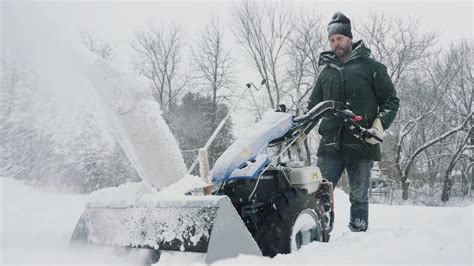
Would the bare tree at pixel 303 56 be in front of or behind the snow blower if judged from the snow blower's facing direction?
behind

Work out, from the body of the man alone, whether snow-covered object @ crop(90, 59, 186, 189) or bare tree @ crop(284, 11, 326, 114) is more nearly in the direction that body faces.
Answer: the snow-covered object

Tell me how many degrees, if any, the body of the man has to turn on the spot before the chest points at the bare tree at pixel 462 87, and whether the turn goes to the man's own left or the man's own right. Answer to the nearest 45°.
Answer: approximately 135° to the man's own right

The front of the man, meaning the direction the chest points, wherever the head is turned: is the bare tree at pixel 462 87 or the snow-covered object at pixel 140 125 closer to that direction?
the snow-covered object

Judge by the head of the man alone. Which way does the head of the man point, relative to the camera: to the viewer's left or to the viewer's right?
to the viewer's left

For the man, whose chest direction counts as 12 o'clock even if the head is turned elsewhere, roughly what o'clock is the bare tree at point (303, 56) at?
The bare tree is roughly at 4 o'clock from the man.

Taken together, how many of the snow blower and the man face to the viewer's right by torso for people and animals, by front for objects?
0

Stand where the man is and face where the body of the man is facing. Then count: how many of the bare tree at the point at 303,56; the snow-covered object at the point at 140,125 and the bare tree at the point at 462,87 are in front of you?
1

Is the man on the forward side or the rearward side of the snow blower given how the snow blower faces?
on the rearward side

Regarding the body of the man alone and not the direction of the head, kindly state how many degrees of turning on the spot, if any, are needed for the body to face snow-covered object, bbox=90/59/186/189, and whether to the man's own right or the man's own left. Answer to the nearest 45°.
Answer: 0° — they already face it

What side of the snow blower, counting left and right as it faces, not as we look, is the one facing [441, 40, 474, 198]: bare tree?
back
